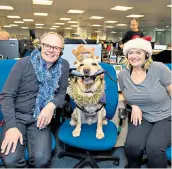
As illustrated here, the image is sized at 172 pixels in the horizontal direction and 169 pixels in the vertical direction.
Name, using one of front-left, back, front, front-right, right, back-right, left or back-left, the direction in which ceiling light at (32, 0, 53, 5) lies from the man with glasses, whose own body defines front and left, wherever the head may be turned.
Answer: back

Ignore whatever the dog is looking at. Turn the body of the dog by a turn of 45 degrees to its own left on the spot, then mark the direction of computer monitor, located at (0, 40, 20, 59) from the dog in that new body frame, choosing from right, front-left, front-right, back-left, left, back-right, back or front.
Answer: back

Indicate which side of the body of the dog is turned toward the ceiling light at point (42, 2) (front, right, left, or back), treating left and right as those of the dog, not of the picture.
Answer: back

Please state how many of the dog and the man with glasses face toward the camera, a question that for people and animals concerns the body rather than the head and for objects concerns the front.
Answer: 2

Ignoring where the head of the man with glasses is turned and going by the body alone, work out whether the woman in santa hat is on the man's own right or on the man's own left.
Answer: on the man's own left
